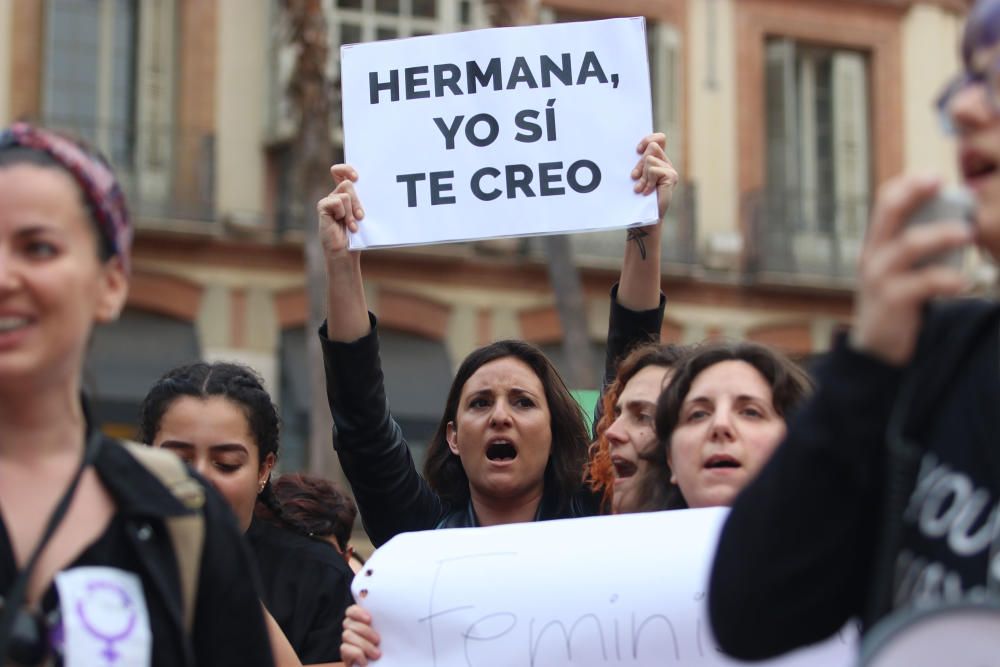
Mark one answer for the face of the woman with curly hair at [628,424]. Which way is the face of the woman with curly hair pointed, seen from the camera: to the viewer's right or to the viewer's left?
to the viewer's left

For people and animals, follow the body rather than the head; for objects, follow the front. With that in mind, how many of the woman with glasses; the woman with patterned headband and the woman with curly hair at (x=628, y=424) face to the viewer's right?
0

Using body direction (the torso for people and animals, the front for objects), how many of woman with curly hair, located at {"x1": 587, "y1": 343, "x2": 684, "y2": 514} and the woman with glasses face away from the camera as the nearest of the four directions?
0

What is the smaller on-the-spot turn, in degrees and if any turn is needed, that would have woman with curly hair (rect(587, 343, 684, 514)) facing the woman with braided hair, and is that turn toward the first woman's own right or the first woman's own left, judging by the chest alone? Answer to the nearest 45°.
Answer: approximately 45° to the first woman's own right

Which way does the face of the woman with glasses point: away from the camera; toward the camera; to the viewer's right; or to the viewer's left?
to the viewer's left

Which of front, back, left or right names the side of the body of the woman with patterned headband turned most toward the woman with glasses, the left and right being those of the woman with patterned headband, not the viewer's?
left

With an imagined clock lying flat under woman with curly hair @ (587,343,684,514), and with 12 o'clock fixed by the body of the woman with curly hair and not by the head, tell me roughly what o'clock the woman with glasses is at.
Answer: The woman with glasses is roughly at 10 o'clock from the woman with curly hair.

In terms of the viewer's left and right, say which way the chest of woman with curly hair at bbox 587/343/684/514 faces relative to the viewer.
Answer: facing the viewer and to the left of the viewer

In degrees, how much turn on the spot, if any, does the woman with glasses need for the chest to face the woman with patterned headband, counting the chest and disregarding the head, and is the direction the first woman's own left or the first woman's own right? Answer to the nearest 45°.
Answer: approximately 45° to the first woman's own right

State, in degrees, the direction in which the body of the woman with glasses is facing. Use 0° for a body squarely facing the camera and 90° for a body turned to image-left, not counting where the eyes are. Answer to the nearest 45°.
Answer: approximately 45°

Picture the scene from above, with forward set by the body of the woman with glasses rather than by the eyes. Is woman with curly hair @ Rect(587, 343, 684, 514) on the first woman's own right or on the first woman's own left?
on the first woman's own right
